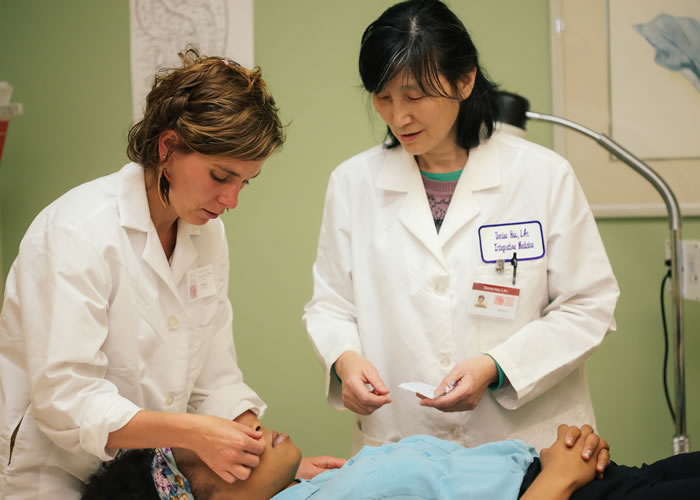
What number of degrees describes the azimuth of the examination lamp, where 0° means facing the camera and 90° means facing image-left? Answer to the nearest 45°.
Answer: approximately 90°

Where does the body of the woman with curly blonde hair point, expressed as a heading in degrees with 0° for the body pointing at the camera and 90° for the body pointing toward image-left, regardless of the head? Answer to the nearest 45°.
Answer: approximately 315°
